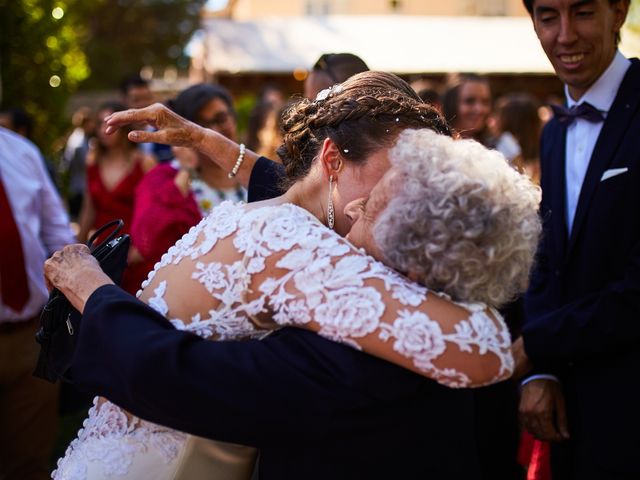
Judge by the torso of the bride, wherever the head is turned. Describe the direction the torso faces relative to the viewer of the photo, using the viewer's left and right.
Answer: facing away from the viewer and to the right of the viewer

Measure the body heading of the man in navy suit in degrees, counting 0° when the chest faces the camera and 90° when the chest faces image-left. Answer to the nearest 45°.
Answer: approximately 45°

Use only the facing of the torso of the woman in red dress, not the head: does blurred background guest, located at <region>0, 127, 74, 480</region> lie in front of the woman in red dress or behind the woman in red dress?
in front

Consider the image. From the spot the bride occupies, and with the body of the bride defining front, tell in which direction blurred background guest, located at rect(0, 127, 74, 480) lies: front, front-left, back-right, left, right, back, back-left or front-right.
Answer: left

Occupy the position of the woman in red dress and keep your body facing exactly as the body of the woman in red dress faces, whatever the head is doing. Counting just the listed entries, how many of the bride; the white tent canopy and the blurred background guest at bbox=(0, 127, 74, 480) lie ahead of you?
2

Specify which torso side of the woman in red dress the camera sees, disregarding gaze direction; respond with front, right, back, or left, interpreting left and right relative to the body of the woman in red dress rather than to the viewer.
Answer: front

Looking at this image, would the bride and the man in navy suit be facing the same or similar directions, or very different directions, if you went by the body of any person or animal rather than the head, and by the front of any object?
very different directions

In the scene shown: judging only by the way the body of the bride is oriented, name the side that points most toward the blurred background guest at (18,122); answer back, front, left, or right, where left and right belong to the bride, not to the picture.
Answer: left

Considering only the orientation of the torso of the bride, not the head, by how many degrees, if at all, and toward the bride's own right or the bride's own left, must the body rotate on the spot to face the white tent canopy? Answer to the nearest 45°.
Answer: approximately 45° to the bride's own left

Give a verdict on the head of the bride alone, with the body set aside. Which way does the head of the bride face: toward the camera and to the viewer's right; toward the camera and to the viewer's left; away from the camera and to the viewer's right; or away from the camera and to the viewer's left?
away from the camera and to the viewer's right

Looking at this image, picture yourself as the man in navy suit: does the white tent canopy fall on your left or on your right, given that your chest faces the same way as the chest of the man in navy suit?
on your right

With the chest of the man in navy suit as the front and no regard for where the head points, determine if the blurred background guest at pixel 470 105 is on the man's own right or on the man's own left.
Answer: on the man's own right

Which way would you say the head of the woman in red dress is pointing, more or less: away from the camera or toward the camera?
toward the camera
